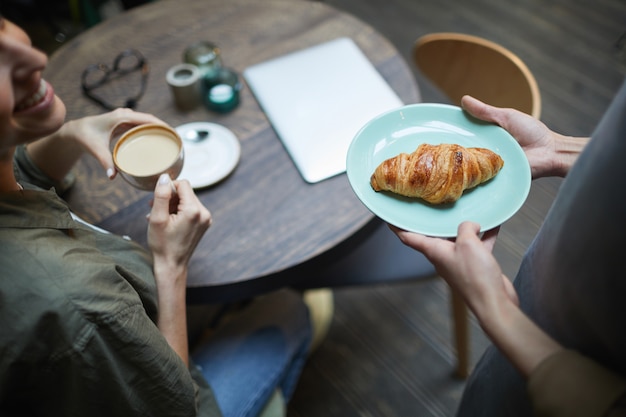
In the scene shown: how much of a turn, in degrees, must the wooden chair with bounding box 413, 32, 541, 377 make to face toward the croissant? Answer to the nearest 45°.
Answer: approximately 45° to its left

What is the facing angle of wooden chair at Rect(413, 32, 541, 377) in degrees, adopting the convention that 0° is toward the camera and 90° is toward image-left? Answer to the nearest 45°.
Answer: approximately 45°
